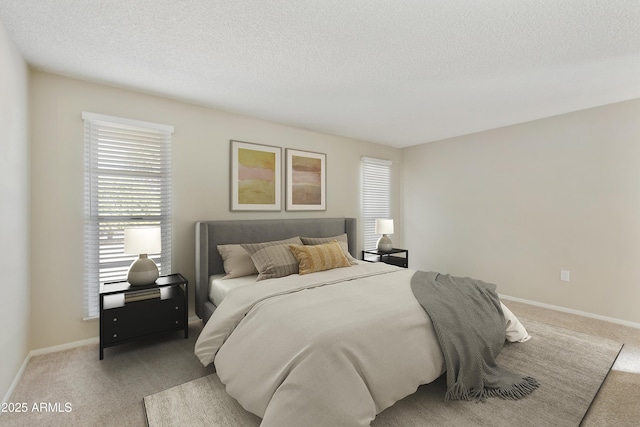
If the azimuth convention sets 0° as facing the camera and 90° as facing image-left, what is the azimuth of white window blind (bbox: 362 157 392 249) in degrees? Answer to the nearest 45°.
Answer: approximately 315°

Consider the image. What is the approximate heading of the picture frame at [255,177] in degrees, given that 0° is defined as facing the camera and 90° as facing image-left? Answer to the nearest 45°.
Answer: approximately 315°

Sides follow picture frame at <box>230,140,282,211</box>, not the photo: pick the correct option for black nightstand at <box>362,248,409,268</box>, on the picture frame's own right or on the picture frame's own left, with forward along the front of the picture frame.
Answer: on the picture frame's own left

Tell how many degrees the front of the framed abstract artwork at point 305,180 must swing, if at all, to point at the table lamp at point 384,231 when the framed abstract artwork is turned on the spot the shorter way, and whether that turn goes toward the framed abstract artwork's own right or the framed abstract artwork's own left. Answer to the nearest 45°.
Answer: approximately 45° to the framed abstract artwork's own left

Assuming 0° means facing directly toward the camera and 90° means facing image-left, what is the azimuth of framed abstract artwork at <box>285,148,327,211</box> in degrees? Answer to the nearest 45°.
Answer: approximately 315°

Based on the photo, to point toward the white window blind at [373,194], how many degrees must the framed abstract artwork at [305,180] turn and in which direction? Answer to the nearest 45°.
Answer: approximately 90° to its left

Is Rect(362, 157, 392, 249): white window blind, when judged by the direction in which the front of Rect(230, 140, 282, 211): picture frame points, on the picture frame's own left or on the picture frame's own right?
on the picture frame's own left

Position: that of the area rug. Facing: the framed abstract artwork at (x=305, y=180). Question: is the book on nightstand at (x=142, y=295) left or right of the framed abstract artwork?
left
